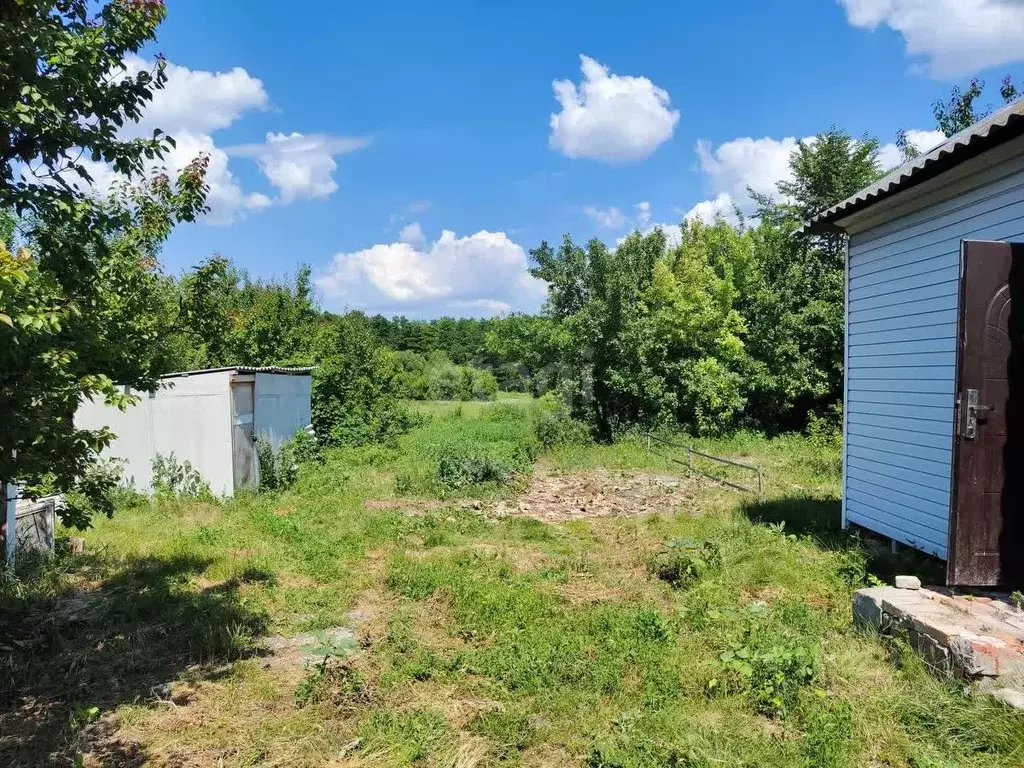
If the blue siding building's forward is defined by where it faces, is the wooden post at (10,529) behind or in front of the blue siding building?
in front

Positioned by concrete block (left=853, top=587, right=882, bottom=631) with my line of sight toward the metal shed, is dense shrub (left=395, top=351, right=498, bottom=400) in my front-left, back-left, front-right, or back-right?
front-right

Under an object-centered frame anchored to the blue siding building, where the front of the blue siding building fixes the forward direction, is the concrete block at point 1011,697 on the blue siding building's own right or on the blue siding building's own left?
on the blue siding building's own left

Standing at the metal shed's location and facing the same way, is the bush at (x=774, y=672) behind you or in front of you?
in front

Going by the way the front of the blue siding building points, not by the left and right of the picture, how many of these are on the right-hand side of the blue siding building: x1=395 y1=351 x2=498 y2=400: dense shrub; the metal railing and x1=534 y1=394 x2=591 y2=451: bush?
3

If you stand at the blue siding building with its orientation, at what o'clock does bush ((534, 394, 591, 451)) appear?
The bush is roughly at 3 o'clock from the blue siding building.

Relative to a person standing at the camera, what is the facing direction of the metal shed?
facing the viewer and to the right of the viewer

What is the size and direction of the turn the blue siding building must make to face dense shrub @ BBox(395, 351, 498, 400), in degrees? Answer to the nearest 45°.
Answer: approximately 90° to its right

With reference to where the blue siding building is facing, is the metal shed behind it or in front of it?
in front

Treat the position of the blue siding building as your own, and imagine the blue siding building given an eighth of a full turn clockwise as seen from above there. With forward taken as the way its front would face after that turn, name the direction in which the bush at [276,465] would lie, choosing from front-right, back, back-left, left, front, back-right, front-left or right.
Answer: front

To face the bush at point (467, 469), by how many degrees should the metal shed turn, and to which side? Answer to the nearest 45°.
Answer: approximately 45° to its left

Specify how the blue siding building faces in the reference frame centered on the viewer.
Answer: facing the viewer and to the left of the viewer

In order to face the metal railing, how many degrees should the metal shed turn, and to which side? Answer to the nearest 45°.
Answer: approximately 45° to its left

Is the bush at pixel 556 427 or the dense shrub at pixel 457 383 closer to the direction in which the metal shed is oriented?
the bush

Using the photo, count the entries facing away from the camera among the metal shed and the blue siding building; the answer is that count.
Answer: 0

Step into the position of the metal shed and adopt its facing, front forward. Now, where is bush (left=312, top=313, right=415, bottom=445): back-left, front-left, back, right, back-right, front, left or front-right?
left

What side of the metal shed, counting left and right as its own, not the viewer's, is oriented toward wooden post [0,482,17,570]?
right

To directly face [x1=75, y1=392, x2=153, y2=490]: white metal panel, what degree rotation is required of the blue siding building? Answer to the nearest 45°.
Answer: approximately 45° to its right
